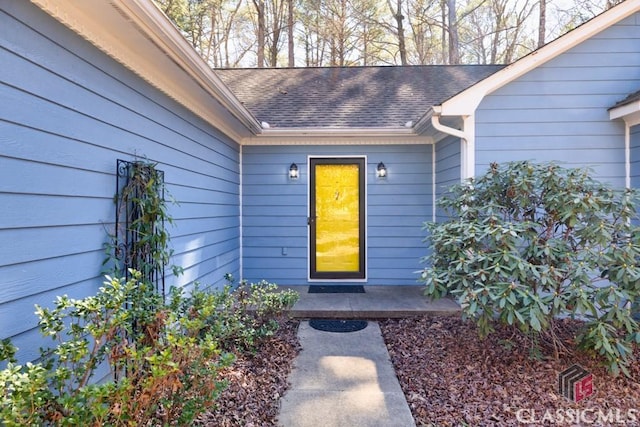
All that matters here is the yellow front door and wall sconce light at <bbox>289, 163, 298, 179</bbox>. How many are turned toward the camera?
2

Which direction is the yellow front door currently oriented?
toward the camera

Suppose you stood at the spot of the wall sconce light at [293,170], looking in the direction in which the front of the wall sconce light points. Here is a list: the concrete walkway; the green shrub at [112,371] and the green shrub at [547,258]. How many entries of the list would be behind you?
0

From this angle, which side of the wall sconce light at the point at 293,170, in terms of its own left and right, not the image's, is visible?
front

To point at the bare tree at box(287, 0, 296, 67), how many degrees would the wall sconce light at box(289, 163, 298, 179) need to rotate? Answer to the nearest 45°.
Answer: approximately 180°

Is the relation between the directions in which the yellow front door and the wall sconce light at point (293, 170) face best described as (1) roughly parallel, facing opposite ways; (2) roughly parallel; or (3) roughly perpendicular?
roughly parallel

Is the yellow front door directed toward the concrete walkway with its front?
yes

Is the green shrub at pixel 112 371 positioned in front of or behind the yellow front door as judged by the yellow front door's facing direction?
in front

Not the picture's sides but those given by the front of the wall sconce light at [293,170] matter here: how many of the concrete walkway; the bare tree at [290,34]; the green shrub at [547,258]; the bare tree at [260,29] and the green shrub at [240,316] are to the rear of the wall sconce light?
2

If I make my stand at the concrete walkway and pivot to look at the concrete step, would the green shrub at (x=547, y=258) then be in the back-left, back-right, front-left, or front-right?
front-right

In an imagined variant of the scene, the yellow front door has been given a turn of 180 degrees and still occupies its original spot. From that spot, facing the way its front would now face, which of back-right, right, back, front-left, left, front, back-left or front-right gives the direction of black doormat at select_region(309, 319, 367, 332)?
back
